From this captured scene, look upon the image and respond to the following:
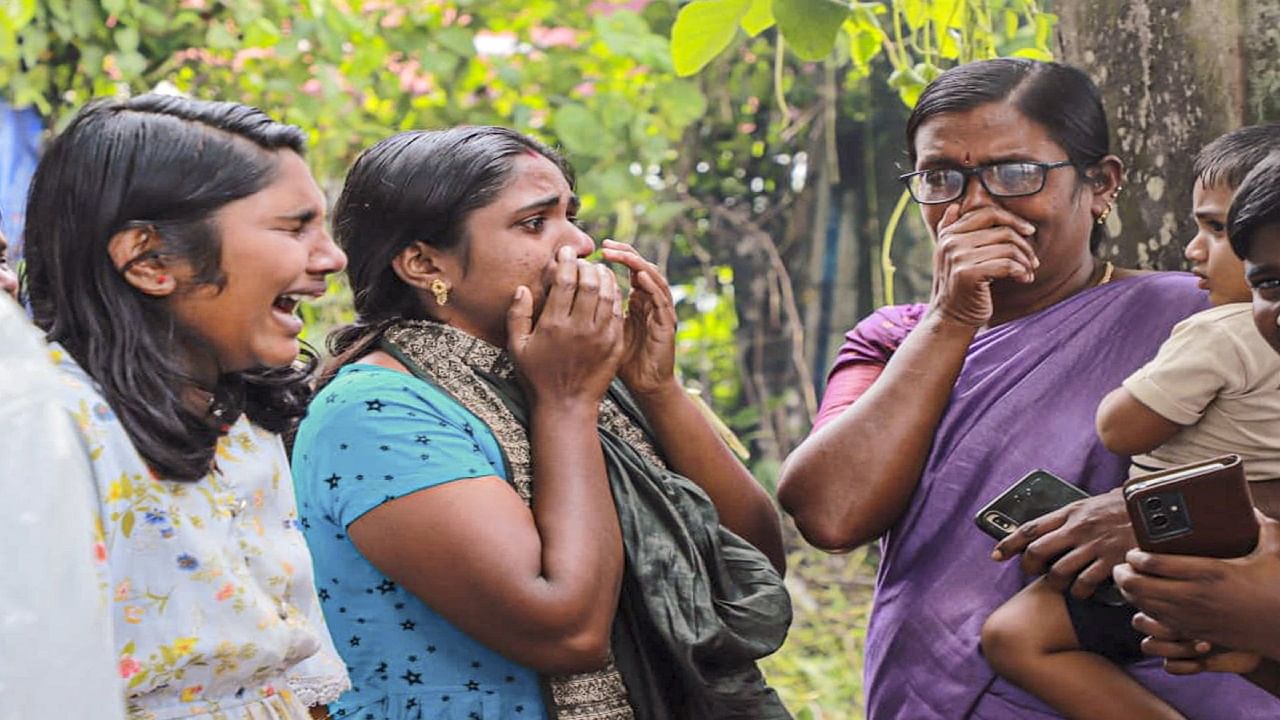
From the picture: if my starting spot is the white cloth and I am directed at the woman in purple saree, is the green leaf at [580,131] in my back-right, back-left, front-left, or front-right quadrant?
front-left

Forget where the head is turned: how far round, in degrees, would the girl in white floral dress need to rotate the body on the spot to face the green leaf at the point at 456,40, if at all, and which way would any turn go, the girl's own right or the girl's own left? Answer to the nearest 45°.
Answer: approximately 135° to the girl's own left

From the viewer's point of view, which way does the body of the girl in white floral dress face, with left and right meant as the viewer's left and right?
facing the viewer and to the right of the viewer

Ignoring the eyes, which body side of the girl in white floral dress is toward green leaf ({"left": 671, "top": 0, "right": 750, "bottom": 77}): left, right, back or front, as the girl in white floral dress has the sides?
left

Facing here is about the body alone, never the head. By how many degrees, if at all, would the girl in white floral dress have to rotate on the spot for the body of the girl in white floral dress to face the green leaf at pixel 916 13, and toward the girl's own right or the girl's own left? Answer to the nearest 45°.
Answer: approximately 90° to the girl's own left

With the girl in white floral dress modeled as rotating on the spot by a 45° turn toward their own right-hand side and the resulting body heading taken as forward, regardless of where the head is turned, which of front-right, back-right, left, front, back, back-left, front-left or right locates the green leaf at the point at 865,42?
back-left

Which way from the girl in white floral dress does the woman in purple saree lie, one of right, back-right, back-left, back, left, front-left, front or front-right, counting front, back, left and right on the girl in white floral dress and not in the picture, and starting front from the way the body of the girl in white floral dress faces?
front-left

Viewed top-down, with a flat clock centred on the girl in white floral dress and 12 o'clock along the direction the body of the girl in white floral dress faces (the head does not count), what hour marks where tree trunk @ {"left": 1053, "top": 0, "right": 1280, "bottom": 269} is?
The tree trunk is roughly at 10 o'clock from the girl in white floral dress.

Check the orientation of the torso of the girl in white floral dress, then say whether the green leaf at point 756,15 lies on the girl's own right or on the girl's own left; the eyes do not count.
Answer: on the girl's own left

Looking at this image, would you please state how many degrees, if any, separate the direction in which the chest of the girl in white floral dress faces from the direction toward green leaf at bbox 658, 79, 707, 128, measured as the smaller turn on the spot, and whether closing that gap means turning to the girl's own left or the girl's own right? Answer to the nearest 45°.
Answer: approximately 90° to the girl's own left
